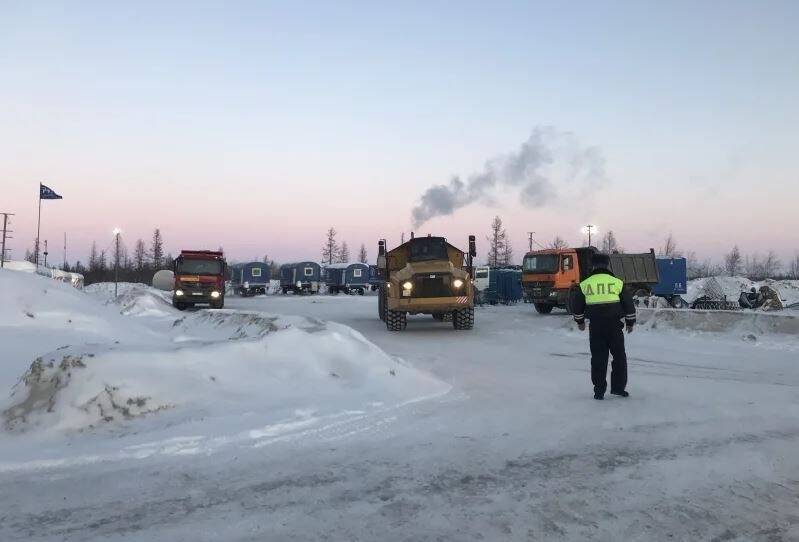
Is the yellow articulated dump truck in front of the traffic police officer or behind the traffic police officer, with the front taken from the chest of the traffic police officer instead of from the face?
in front

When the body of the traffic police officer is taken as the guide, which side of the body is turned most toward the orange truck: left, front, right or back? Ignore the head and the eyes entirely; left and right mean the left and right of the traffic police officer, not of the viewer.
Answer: front

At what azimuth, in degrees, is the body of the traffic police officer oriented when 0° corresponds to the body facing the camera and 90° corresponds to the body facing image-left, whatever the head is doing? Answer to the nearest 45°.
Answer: approximately 180°

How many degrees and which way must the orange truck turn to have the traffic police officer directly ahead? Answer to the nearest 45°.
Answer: approximately 45° to its left

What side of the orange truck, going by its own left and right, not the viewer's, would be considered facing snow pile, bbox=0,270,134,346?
front

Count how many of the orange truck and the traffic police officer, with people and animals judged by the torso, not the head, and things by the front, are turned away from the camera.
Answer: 1

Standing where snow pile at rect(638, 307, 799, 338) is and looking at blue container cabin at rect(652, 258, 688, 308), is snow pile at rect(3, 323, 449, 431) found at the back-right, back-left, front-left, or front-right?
back-left

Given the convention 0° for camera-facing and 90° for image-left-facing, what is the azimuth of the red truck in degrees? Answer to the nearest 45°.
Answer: approximately 0°

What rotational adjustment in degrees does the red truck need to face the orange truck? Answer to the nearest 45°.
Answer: approximately 45° to its left

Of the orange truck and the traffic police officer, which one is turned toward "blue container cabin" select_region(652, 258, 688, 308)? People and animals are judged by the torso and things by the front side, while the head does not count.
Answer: the traffic police officer

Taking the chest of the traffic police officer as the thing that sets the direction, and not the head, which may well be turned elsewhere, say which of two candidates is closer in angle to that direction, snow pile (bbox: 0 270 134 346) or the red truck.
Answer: the red truck

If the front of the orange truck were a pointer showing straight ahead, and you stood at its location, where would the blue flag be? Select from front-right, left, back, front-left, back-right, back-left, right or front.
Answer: front-right

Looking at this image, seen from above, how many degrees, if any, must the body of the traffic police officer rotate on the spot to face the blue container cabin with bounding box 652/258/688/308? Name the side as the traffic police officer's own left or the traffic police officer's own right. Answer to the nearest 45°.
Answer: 0° — they already face it

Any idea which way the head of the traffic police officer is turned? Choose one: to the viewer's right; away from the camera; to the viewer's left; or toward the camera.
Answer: away from the camera
